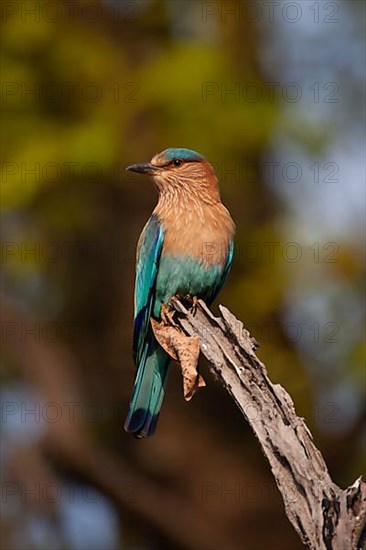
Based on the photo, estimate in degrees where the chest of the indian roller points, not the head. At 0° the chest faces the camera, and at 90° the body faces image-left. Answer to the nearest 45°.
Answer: approximately 315°
